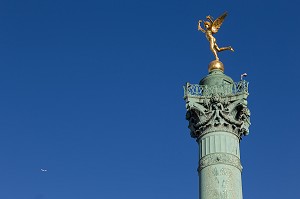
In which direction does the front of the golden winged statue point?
to the viewer's left
